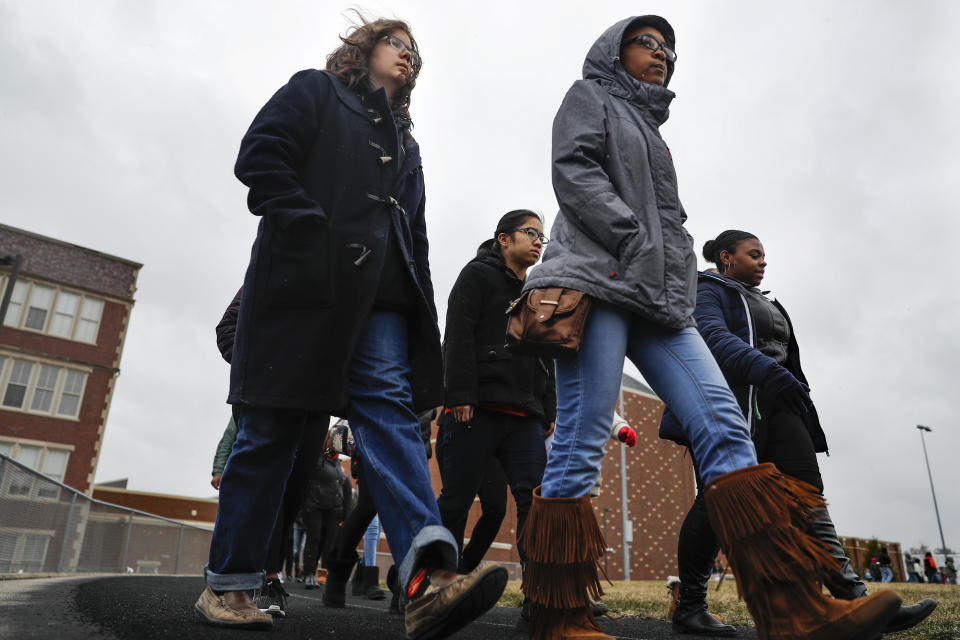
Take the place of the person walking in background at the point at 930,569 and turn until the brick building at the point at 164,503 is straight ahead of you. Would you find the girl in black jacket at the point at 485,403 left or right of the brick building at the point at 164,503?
left

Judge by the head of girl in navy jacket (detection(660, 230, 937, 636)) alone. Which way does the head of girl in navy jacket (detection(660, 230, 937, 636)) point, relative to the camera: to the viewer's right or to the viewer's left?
to the viewer's right

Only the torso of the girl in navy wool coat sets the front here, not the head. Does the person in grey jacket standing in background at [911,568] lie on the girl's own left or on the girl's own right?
on the girl's own left

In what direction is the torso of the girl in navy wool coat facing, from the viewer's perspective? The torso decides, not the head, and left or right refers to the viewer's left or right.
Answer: facing the viewer and to the right of the viewer

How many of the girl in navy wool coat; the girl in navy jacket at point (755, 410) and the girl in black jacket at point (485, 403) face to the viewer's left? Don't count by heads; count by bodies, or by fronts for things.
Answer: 0

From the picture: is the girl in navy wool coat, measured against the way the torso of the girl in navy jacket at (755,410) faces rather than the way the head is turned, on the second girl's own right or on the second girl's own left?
on the second girl's own right

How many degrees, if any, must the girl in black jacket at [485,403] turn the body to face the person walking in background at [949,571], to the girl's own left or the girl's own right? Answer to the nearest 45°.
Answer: approximately 90° to the girl's own left

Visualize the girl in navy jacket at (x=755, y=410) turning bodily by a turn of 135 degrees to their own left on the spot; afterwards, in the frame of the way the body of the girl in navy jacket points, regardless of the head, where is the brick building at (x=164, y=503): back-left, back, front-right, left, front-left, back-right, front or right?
front-left

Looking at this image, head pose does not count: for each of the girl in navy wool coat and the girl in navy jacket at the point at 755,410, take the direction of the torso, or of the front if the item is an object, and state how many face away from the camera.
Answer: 0

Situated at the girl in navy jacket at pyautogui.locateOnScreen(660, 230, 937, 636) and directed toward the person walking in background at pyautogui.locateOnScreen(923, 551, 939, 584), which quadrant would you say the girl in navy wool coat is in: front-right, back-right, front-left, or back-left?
back-left

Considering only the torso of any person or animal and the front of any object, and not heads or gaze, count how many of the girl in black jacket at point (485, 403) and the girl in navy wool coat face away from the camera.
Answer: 0

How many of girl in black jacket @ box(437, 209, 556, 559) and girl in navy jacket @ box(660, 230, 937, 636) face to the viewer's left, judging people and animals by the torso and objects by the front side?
0
